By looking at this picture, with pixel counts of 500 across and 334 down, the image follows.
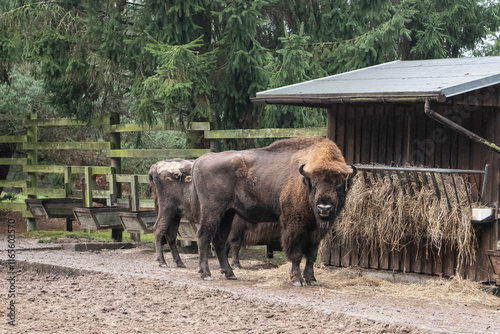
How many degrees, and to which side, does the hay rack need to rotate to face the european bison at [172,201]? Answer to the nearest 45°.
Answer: approximately 45° to its right

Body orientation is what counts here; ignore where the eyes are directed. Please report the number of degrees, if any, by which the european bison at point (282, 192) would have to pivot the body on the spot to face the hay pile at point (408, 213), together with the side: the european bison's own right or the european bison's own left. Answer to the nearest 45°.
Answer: approximately 45° to the european bison's own left

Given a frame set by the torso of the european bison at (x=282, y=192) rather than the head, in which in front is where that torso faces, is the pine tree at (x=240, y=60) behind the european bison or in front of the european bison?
behind

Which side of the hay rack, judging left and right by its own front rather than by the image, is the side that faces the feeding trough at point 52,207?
right

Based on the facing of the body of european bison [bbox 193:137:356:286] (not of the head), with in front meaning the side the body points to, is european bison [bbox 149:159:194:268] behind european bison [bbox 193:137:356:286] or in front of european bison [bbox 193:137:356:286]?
behind

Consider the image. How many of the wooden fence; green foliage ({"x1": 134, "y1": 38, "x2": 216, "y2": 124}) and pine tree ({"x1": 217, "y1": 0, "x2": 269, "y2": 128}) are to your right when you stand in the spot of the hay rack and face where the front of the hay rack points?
3

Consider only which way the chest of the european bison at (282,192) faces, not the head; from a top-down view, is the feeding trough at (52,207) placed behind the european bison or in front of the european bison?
behind
